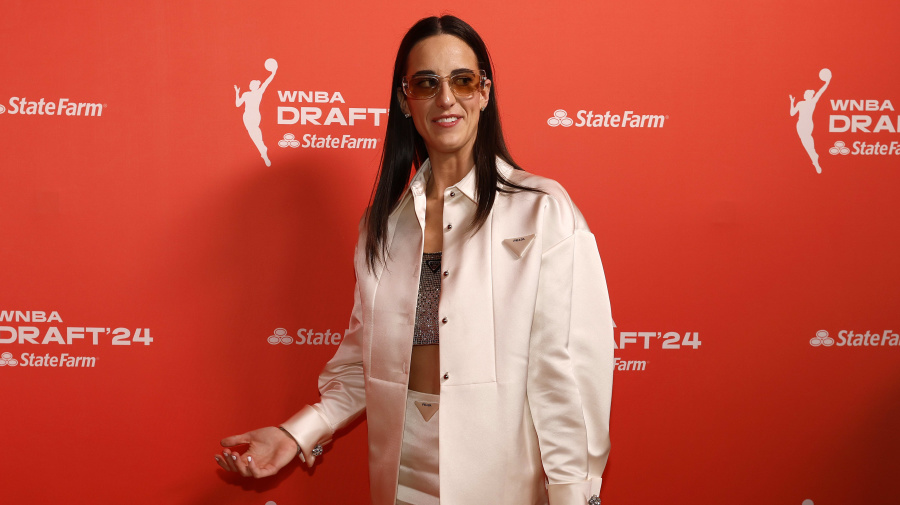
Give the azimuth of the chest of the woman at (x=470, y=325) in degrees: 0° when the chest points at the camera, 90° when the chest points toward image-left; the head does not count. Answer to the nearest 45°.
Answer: approximately 45°
